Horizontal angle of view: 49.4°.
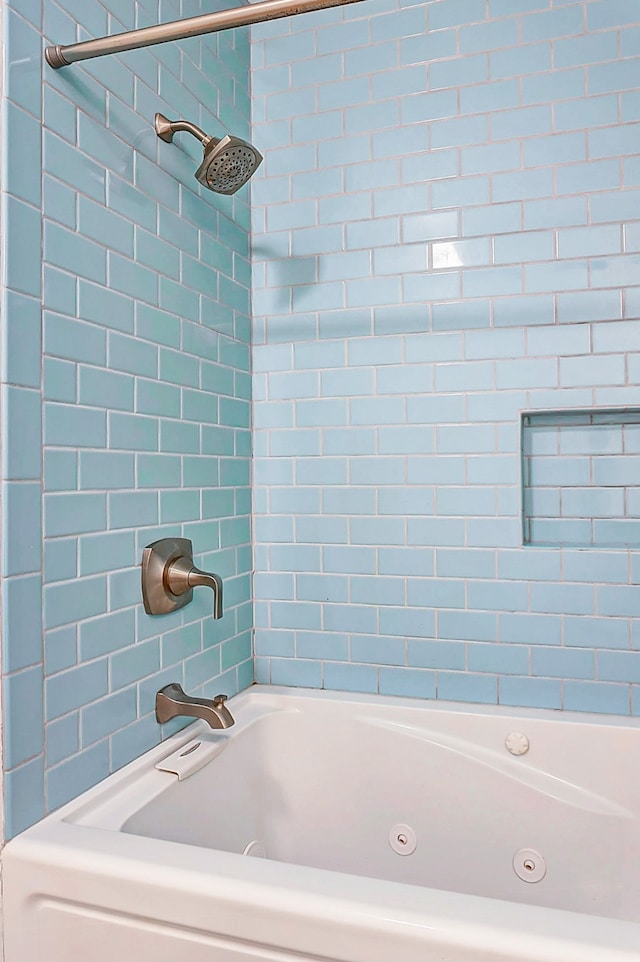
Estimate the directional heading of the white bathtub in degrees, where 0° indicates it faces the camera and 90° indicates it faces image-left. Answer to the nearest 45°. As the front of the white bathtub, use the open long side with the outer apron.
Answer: approximately 0°

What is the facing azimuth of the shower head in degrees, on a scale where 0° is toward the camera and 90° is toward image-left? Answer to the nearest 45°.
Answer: approximately 315°

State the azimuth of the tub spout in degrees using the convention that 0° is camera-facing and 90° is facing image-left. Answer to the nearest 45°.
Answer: approximately 315°
